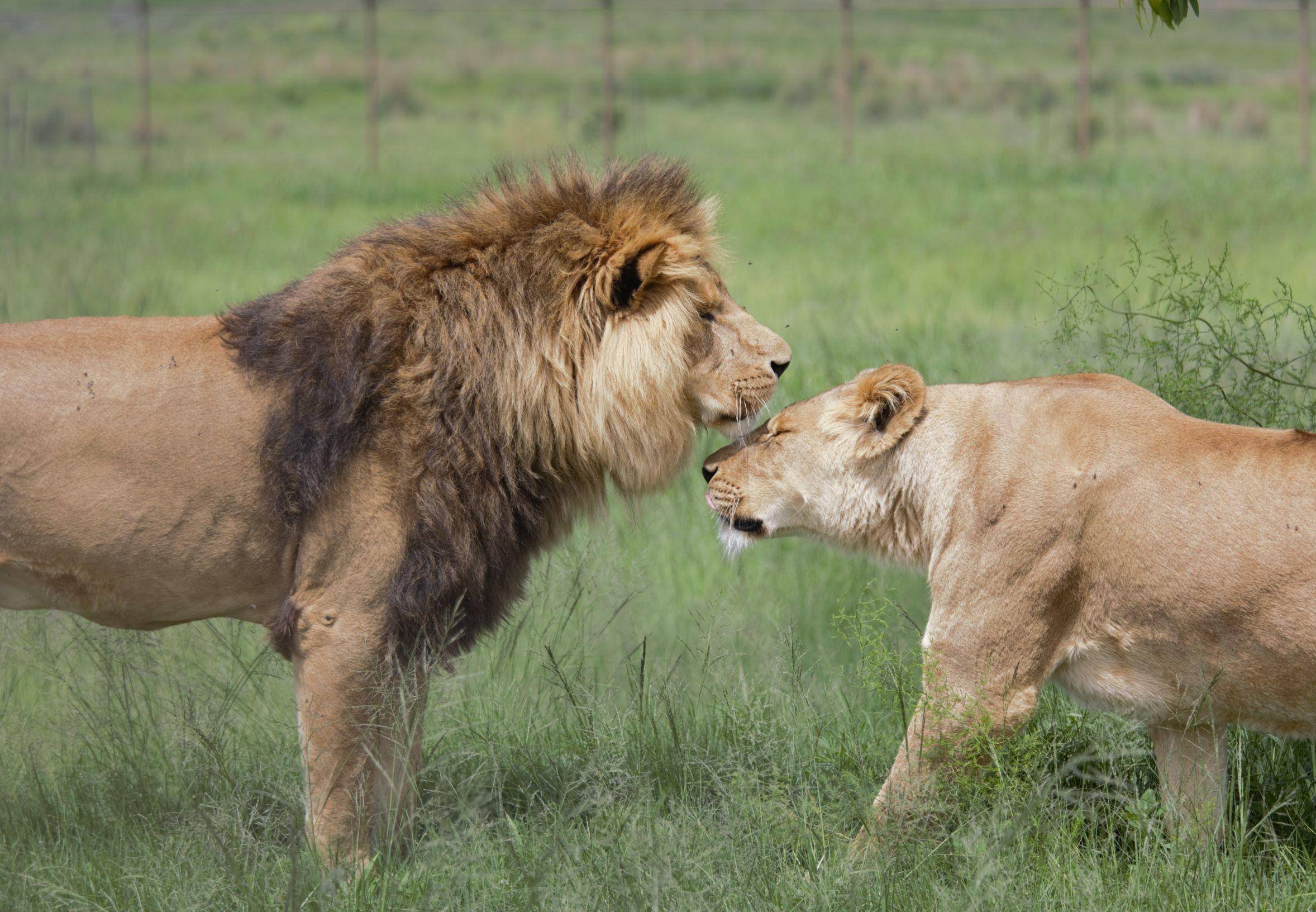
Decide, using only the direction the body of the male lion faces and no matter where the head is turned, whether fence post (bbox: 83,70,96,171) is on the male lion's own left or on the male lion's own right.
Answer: on the male lion's own left

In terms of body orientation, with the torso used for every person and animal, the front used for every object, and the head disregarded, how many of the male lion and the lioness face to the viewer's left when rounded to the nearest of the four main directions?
1

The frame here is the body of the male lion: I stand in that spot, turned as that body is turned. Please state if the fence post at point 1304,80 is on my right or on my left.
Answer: on my left

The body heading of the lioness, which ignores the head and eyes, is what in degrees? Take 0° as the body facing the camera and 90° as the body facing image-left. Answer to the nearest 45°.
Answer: approximately 90°

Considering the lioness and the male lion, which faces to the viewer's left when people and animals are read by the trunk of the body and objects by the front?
the lioness

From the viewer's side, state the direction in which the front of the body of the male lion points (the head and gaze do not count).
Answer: to the viewer's right

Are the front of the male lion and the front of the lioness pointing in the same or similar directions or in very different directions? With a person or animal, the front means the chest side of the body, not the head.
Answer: very different directions

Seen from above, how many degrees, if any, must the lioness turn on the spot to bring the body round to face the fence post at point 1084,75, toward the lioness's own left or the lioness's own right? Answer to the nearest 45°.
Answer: approximately 90° to the lioness's own right
